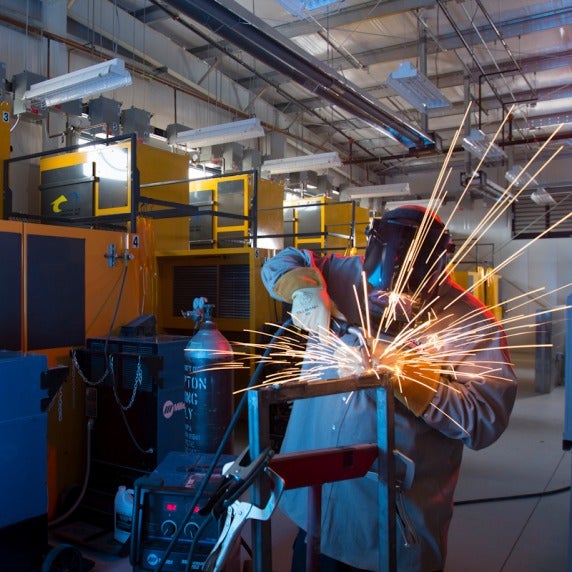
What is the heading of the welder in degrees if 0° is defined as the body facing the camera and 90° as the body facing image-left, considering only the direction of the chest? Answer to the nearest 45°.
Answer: approximately 45°

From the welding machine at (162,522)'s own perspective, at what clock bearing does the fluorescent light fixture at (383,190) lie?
The fluorescent light fixture is roughly at 7 o'clock from the welding machine.

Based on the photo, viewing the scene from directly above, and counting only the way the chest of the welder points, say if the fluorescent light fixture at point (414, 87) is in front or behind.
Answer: behind

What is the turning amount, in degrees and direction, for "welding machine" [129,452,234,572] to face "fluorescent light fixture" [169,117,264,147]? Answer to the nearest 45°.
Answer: approximately 180°

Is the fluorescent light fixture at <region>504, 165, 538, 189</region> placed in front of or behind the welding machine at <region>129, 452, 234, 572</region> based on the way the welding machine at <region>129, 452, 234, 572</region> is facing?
behind

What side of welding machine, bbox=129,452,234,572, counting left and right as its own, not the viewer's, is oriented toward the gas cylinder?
back

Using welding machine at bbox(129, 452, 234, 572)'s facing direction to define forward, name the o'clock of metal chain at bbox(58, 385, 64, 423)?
The metal chain is roughly at 5 o'clock from the welding machine.

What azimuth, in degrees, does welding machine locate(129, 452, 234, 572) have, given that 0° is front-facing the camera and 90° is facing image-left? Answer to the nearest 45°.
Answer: approximately 0°
